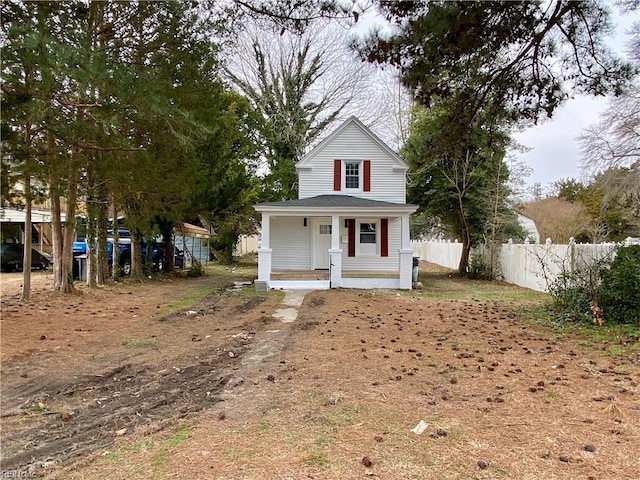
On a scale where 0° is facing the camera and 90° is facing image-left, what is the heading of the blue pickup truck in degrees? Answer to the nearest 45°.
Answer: approximately 45°

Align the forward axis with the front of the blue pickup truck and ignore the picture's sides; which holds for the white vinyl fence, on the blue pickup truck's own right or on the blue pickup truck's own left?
on the blue pickup truck's own left

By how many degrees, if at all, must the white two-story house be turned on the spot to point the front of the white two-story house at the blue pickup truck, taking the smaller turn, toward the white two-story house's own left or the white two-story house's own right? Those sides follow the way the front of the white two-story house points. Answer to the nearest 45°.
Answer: approximately 90° to the white two-story house's own right

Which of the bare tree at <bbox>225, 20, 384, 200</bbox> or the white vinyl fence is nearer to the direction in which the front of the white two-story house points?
the white vinyl fence

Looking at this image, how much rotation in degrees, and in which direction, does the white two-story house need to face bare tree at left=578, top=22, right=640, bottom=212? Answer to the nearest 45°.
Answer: approximately 90° to its left

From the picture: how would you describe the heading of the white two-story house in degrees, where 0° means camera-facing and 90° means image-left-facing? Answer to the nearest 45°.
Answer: approximately 0°

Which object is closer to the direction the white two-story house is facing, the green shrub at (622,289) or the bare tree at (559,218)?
the green shrub

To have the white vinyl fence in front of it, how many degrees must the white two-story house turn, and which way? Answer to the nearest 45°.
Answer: approximately 45° to its left
